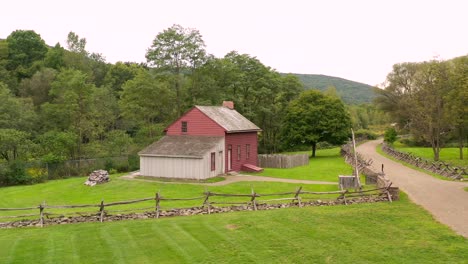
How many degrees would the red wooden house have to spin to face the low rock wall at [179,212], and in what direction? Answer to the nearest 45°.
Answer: approximately 45° to its right

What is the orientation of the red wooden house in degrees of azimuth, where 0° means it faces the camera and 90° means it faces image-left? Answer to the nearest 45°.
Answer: approximately 315°

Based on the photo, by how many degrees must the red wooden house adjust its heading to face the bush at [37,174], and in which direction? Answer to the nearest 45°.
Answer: approximately 135° to its right

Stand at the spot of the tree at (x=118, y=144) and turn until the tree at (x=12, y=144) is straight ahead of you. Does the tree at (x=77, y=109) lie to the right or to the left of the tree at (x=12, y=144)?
right

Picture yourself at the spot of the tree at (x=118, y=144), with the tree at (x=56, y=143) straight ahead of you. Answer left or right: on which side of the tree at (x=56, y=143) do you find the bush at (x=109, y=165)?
left

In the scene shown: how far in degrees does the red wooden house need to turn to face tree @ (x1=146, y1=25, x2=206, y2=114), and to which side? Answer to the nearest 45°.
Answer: approximately 135° to its left

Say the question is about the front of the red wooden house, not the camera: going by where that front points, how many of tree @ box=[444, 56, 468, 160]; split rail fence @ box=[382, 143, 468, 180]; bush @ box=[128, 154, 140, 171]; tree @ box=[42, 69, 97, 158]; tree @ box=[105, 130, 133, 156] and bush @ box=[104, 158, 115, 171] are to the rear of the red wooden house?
4

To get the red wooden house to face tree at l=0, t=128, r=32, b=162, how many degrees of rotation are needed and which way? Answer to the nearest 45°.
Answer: approximately 135° to its right

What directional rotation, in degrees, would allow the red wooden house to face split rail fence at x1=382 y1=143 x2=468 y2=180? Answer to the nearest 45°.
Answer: approximately 45° to its left

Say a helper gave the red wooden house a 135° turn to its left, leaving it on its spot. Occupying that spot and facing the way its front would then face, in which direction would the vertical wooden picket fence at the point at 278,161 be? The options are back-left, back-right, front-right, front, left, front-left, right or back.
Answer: front-right

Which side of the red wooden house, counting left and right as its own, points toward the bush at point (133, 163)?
back
